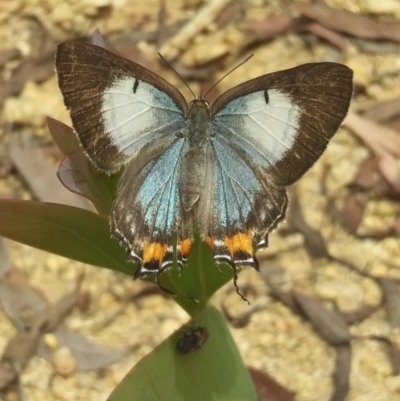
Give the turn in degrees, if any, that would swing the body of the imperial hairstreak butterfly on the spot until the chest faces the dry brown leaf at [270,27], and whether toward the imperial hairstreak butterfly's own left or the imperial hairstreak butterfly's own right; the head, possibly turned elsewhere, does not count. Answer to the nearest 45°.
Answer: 0° — it already faces it

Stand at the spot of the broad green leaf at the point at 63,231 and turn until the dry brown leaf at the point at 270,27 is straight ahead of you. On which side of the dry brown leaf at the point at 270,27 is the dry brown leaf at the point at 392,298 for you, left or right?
right

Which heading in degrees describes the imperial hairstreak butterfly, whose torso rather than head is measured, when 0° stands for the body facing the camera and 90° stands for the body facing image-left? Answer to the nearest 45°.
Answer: approximately 180°

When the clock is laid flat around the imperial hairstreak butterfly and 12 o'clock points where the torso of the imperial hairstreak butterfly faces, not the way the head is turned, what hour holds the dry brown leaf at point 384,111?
The dry brown leaf is roughly at 1 o'clock from the imperial hairstreak butterfly.
